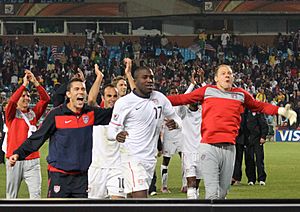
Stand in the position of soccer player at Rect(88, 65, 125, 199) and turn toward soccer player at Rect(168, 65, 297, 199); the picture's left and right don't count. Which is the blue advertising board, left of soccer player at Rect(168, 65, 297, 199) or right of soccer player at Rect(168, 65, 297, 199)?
left

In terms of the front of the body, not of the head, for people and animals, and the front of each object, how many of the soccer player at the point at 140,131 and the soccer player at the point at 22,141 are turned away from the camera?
0

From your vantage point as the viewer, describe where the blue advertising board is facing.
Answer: facing the viewer

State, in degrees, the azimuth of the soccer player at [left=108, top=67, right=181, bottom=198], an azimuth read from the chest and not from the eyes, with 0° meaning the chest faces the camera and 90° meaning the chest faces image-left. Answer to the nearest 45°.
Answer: approximately 315°

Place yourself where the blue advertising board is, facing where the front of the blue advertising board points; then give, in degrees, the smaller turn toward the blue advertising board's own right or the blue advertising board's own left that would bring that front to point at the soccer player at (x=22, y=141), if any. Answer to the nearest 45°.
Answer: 0° — it already faces them

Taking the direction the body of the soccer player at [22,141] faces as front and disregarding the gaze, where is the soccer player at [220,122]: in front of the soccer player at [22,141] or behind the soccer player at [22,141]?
in front

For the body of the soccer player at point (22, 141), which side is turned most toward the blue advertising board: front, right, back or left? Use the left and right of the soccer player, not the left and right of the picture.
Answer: left

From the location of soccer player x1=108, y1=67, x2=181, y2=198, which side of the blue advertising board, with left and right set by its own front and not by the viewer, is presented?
front

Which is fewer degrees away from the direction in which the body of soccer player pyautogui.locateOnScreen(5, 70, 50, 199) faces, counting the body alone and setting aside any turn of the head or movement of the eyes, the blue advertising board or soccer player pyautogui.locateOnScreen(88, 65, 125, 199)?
the soccer player

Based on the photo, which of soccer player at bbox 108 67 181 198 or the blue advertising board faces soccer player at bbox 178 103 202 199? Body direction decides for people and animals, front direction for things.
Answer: the blue advertising board

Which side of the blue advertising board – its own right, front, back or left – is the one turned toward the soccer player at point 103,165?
front

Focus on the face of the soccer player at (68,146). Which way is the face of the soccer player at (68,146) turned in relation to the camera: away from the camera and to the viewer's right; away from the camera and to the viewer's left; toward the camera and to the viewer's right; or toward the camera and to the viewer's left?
toward the camera and to the viewer's right

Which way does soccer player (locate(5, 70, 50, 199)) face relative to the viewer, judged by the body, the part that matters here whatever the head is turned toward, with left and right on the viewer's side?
facing the viewer and to the right of the viewer
